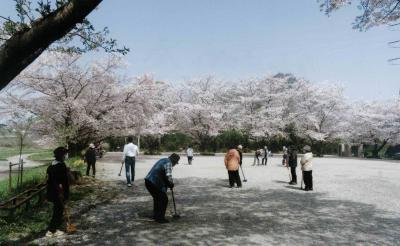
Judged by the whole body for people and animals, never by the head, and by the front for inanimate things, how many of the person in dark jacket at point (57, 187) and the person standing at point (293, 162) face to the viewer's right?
1

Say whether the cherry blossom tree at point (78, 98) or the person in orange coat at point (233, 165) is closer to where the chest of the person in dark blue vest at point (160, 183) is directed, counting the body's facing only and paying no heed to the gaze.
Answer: the person in orange coat

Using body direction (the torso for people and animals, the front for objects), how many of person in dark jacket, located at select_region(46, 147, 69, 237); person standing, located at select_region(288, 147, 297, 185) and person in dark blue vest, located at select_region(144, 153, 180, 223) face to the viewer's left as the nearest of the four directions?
1

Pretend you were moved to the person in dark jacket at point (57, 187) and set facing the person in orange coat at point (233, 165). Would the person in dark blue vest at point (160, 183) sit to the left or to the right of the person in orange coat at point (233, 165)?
right

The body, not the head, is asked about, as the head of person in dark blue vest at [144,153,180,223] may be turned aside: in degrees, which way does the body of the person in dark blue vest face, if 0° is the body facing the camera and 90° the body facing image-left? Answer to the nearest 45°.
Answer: approximately 270°

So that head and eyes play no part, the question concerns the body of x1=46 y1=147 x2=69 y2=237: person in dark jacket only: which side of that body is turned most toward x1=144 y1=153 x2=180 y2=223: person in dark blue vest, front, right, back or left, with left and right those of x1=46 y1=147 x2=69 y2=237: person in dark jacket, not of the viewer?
front

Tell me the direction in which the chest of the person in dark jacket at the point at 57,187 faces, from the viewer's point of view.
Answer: to the viewer's right

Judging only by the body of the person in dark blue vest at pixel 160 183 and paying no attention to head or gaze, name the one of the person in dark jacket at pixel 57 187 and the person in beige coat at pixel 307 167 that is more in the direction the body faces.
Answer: the person in beige coat

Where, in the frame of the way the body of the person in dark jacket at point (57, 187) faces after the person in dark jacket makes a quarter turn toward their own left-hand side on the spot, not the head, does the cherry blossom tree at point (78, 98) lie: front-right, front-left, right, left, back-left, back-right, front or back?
front

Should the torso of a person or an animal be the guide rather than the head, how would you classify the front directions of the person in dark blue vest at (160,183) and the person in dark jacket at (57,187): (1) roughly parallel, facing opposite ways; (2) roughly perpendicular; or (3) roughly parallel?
roughly parallel

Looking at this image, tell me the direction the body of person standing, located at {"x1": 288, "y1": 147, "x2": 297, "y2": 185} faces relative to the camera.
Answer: to the viewer's left

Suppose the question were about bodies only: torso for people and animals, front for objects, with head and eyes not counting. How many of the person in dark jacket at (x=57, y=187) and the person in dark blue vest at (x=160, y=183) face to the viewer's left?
0

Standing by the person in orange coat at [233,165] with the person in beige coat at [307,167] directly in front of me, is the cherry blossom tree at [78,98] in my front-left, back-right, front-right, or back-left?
back-left
